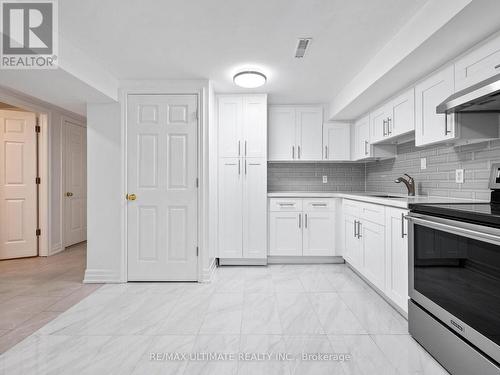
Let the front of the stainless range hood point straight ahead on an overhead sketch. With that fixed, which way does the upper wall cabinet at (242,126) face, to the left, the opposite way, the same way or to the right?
to the left

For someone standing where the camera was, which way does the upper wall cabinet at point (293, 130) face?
facing the viewer

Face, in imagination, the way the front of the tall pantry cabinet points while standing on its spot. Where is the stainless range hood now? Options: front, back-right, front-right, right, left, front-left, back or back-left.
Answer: front-left

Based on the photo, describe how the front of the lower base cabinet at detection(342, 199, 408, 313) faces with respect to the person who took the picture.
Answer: facing the viewer and to the left of the viewer

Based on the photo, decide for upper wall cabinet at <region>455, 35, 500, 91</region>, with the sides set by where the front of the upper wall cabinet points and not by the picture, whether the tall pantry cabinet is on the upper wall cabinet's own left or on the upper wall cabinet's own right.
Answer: on the upper wall cabinet's own right

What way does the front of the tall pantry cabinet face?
toward the camera

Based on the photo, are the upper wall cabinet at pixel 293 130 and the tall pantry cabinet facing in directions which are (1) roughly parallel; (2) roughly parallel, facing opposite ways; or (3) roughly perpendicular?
roughly parallel

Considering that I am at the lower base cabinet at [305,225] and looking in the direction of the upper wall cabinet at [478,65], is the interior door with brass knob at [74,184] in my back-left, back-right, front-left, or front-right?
back-right

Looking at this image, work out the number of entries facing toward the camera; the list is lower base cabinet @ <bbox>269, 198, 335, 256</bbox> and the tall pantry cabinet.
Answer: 2

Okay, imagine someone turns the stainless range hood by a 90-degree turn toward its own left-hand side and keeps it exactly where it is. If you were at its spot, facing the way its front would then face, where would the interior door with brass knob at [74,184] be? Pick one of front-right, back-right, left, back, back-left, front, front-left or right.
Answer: back-right

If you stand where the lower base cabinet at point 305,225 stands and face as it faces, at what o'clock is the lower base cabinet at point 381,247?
the lower base cabinet at point 381,247 is roughly at 11 o'clock from the lower base cabinet at point 305,225.

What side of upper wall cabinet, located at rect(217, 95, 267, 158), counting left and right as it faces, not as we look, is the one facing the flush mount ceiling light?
front

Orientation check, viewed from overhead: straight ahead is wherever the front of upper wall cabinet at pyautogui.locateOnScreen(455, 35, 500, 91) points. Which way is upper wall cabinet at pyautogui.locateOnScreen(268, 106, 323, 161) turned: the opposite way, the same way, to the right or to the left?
to the left

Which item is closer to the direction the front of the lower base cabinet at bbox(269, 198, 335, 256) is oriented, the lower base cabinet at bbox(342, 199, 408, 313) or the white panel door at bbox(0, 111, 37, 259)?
the lower base cabinet

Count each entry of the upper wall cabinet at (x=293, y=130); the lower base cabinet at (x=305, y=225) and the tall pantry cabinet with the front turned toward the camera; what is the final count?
3
